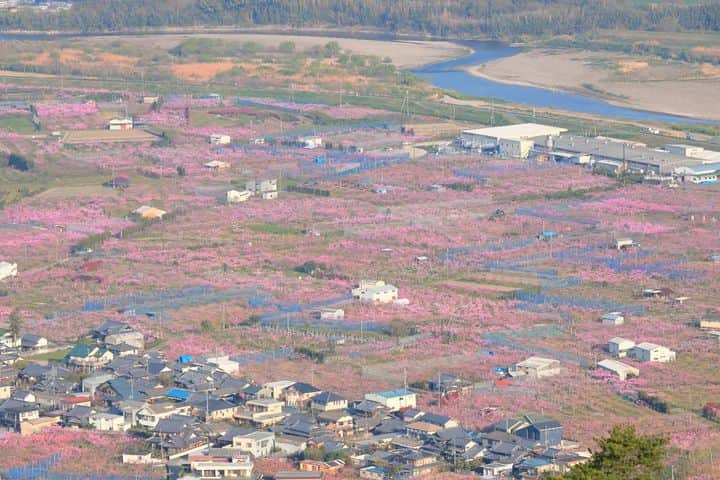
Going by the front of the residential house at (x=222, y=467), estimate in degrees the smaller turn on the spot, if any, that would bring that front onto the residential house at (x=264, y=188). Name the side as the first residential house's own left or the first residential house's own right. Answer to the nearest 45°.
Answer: approximately 180°

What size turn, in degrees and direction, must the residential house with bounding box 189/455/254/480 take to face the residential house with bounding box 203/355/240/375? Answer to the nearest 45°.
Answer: approximately 180°

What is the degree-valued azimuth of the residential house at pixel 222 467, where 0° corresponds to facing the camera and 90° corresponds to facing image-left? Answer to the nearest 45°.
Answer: approximately 0°

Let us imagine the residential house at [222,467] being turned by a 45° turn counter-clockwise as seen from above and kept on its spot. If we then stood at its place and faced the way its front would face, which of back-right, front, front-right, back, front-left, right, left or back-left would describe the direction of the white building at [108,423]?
back

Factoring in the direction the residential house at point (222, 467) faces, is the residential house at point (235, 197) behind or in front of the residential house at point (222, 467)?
behind

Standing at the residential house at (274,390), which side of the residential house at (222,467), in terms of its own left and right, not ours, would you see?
back

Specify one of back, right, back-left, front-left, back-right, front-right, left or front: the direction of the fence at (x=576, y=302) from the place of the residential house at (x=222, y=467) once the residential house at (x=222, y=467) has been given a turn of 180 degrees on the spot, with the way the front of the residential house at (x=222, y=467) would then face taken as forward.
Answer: front-right

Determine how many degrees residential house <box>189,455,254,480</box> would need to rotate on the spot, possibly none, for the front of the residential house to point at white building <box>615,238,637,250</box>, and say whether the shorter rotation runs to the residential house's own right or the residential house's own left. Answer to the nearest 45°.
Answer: approximately 135° to the residential house's own left

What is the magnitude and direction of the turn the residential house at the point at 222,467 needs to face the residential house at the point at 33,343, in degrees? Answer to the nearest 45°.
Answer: approximately 135° to its right
